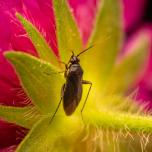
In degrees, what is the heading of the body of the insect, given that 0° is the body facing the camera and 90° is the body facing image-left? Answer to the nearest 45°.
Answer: approximately 180°
